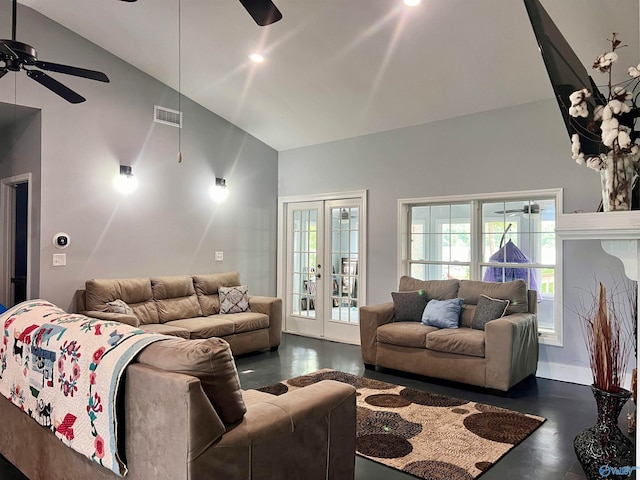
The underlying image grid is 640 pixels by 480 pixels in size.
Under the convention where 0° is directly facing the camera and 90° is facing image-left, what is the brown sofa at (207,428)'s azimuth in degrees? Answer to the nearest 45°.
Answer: approximately 225°

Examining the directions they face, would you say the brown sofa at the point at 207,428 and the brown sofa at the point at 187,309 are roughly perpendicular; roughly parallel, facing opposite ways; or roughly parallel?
roughly perpendicular

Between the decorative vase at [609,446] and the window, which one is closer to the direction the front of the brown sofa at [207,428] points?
the window

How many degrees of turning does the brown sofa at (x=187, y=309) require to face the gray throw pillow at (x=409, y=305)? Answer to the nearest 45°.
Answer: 0° — it already faces it

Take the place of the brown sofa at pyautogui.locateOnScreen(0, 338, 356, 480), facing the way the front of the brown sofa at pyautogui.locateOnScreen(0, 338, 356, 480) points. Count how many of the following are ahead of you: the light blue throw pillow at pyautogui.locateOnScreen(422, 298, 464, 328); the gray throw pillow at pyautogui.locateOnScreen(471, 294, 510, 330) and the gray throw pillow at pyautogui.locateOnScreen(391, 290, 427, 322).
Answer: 3
